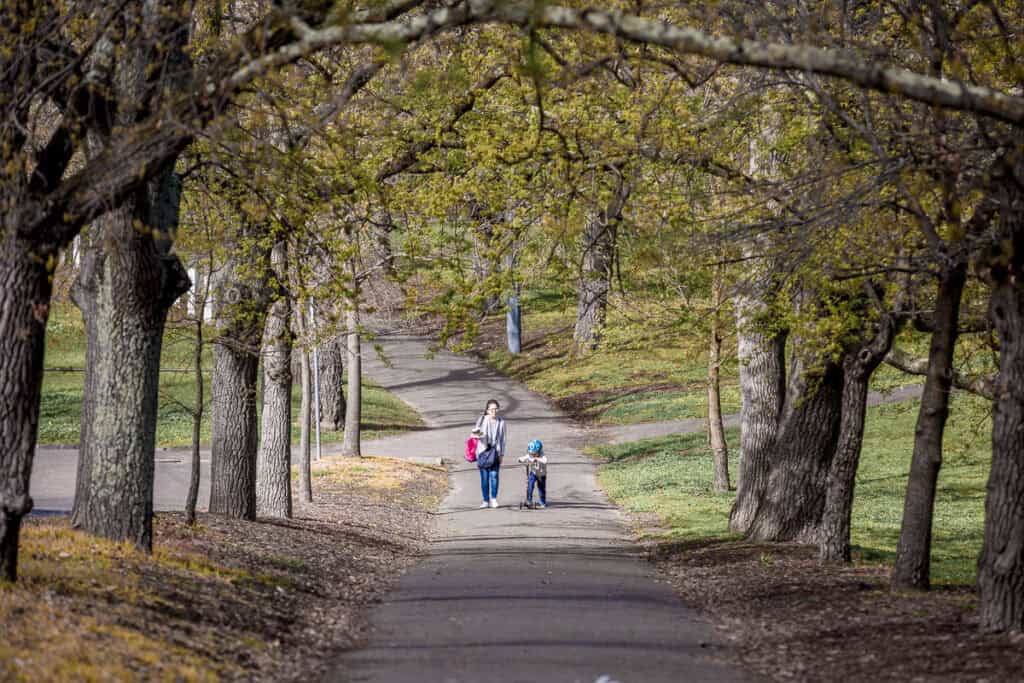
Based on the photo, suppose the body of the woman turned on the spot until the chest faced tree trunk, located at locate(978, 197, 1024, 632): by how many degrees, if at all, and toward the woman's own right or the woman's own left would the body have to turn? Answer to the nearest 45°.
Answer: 0° — they already face it

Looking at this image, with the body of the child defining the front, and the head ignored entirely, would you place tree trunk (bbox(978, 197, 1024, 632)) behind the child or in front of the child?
in front

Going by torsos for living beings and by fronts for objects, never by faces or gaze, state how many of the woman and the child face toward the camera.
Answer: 2

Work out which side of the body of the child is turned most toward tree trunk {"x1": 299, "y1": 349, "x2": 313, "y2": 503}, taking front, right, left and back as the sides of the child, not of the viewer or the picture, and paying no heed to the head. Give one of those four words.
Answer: right

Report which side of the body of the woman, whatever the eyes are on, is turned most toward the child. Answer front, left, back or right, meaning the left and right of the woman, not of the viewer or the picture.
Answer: left

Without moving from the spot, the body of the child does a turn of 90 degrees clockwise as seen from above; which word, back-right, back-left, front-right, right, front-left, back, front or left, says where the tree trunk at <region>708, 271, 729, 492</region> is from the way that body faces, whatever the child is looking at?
back-right

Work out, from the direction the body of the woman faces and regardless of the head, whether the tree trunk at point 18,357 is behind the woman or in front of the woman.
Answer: in front

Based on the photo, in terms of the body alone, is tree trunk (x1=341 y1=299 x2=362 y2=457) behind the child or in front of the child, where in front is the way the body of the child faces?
behind

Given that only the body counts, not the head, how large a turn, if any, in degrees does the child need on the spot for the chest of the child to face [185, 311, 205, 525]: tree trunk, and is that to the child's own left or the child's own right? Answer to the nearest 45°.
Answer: approximately 45° to the child's own right

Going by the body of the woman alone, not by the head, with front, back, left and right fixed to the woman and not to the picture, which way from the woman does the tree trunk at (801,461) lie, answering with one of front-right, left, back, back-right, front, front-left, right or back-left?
front-left

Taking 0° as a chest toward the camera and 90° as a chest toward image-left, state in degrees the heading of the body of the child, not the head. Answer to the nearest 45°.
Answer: approximately 0°

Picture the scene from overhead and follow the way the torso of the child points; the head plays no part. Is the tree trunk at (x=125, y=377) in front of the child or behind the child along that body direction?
in front
